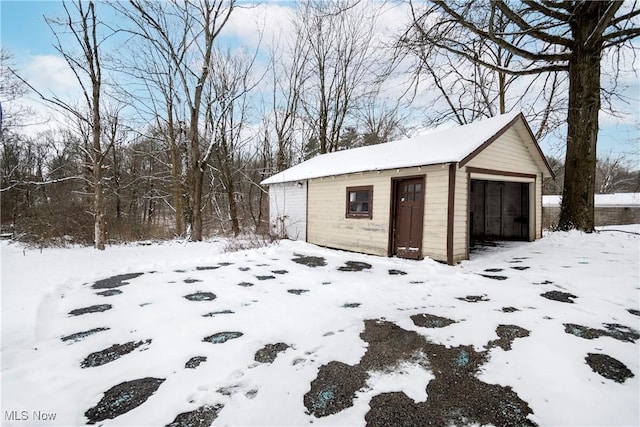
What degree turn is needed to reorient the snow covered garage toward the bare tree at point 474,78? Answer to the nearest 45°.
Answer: approximately 90° to its left

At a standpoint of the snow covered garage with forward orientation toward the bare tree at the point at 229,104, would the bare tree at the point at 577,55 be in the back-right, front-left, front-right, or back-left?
back-right

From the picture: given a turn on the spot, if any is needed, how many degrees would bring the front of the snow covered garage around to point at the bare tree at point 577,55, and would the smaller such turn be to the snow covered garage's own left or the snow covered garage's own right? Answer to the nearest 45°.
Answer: approximately 45° to the snow covered garage's own left

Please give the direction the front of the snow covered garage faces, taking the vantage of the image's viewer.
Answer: facing the viewer and to the right of the viewer

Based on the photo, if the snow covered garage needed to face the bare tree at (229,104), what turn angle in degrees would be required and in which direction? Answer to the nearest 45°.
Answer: approximately 180°

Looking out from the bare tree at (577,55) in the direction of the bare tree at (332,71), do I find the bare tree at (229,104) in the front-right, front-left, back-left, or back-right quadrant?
front-left

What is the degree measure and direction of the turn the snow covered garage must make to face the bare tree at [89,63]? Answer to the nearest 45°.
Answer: approximately 135° to its right
